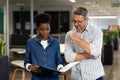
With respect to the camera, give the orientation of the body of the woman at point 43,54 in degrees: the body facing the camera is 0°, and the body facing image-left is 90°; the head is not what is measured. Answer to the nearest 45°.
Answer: approximately 0°

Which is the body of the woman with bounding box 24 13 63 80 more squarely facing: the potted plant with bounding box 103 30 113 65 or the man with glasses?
the man with glasses

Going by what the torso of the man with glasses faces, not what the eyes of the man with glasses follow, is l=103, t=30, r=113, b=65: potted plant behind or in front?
behind

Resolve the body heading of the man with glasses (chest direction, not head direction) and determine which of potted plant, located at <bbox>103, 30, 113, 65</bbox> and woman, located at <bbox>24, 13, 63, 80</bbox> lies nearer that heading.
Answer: the woman

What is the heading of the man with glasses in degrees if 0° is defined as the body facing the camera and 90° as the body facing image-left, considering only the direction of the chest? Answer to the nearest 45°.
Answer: approximately 45°
